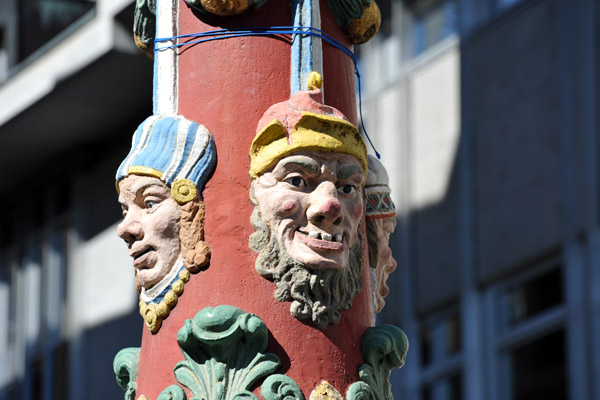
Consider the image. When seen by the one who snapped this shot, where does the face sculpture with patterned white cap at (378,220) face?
facing to the right of the viewer

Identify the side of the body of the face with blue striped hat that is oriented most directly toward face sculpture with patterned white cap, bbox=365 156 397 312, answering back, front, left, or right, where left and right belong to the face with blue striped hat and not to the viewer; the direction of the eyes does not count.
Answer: back

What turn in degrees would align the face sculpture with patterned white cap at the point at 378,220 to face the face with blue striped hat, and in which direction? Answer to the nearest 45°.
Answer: approximately 135° to its right

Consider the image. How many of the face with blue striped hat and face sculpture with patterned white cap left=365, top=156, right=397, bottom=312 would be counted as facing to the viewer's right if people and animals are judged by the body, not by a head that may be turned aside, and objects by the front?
1

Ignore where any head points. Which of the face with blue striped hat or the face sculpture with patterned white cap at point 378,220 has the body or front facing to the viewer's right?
the face sculpture with patterned white cap

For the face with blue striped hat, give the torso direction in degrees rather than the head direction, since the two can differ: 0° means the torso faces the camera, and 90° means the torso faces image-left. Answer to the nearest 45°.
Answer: approximately 45°
